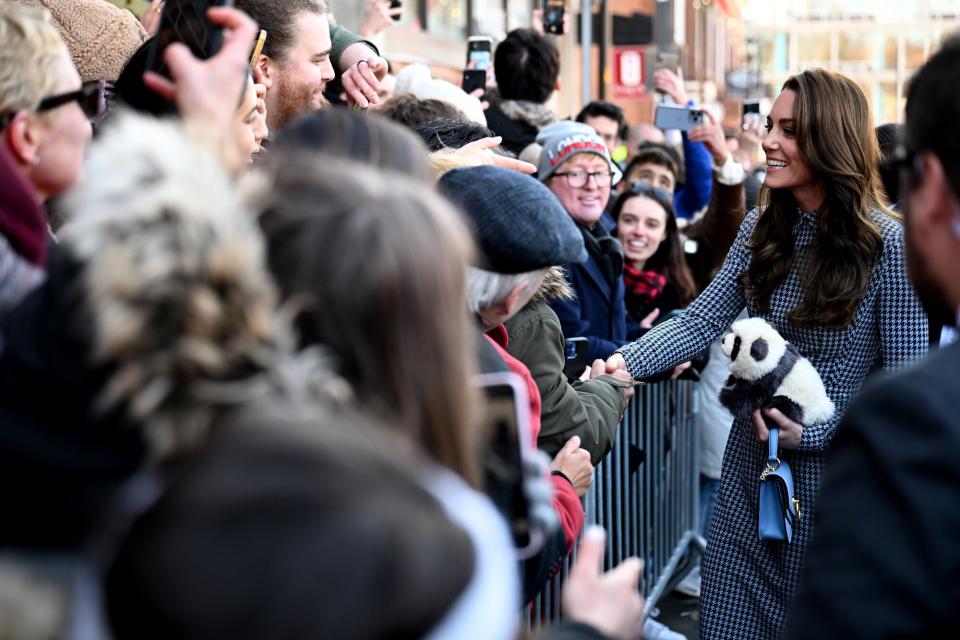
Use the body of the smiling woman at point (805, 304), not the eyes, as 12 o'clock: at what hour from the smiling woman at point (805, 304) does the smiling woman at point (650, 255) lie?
the smiling woman at point (650, 255) is roughly at 4 o'clock from the smiling woman at point (805, 304).

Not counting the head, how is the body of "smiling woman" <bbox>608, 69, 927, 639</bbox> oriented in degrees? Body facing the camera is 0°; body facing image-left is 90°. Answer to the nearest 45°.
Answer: approximately 45°
